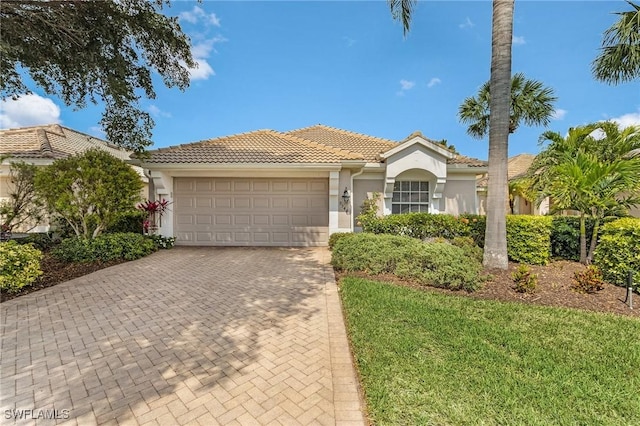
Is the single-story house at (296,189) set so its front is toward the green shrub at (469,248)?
no

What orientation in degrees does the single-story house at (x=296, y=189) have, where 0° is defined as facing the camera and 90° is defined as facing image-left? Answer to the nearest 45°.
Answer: approximately 0°

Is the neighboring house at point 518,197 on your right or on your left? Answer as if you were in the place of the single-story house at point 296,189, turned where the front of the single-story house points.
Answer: on your left

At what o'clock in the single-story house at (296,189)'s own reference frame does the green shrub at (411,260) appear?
The green shrub is roughly at 11 o'clock from the single-story house.

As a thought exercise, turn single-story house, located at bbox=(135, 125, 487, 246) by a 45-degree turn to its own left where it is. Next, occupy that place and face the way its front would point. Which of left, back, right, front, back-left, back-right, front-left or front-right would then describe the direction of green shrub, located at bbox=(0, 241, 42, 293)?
right

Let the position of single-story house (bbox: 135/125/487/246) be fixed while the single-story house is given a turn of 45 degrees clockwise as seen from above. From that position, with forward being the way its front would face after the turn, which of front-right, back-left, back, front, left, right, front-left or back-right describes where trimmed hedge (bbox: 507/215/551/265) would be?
left

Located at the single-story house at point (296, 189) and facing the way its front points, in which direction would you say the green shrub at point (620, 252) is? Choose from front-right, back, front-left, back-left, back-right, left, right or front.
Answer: front-left

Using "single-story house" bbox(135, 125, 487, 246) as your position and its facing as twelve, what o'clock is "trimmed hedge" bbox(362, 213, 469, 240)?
The trimmed hedge is roughly at 10 o'clock from the single-story house.

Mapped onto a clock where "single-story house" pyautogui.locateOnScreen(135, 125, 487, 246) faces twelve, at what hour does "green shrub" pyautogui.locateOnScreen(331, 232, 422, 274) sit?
The green shrub is roughly at 11 o'clock from the single-story house.

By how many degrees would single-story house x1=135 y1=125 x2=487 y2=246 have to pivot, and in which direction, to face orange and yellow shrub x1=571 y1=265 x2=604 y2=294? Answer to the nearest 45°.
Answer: approximately 45° to its left

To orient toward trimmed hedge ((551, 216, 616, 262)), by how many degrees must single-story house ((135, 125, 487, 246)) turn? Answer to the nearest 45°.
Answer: approximately 45° to its left

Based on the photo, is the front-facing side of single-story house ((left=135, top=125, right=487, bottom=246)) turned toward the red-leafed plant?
no

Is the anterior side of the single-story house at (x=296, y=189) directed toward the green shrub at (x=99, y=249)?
no

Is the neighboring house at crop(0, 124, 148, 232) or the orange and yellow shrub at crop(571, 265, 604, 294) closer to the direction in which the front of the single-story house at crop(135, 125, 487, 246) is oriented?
the orange and yellow shrub

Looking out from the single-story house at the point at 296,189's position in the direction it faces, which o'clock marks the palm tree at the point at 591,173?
The palm tree is roughly at 10 o'clock from the single-story house.

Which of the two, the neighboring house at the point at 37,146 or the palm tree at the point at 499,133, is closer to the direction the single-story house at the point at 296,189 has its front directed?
the palm tree

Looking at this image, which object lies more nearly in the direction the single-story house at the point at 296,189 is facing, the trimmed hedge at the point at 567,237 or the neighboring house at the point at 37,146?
the trimmed hedge

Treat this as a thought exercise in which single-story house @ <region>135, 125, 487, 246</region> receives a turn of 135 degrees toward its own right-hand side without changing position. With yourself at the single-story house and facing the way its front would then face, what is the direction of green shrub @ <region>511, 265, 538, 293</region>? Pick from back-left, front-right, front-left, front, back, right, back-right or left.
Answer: back

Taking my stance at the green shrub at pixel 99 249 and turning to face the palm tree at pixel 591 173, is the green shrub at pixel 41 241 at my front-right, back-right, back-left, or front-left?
back-left

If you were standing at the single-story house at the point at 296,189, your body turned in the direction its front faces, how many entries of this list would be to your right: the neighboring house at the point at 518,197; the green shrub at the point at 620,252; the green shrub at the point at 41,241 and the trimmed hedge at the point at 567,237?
1

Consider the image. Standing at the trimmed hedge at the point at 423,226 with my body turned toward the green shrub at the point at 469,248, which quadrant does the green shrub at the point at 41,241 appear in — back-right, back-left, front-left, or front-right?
back-right
